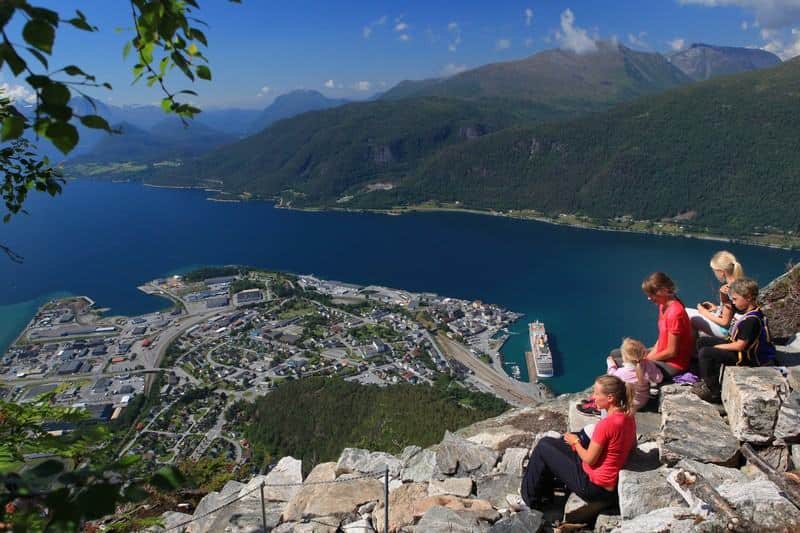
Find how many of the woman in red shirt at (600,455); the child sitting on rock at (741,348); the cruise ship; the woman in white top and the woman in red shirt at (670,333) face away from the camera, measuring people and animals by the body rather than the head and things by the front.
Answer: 1

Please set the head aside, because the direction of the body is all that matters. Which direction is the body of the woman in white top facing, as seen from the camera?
to the viewer's left

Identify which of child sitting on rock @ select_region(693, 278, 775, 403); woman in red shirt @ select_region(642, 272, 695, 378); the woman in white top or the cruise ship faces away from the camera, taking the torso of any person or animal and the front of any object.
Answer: the cruise ship

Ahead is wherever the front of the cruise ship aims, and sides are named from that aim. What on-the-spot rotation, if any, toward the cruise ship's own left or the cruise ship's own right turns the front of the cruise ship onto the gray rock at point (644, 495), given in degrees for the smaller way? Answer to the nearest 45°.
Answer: approximately 180°

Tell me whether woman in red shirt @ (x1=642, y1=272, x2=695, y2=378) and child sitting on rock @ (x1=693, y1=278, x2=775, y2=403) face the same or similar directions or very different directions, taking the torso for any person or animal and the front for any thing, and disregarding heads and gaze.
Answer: same or similar directions

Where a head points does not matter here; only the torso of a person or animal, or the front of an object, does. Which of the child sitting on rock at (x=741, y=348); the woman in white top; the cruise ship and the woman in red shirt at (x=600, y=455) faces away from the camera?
the cruise ship

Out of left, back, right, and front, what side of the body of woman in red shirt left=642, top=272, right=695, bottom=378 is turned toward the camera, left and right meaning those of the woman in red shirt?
left

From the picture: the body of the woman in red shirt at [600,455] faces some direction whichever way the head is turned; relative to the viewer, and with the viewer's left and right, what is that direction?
facing to the left of the viewer

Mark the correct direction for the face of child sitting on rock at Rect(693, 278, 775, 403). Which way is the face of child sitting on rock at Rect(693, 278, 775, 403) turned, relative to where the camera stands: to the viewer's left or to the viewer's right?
to the viewer's left

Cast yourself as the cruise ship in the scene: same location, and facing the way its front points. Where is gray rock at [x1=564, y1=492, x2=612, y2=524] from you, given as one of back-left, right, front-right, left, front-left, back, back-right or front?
back

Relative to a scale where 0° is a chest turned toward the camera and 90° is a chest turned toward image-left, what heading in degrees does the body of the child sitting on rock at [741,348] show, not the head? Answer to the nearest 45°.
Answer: approximately 90°

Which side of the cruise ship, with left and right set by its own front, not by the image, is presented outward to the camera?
back

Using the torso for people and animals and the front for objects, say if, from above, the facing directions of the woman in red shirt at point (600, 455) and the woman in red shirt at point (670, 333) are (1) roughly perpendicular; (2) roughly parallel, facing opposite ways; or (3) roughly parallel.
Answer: roughly parallel
